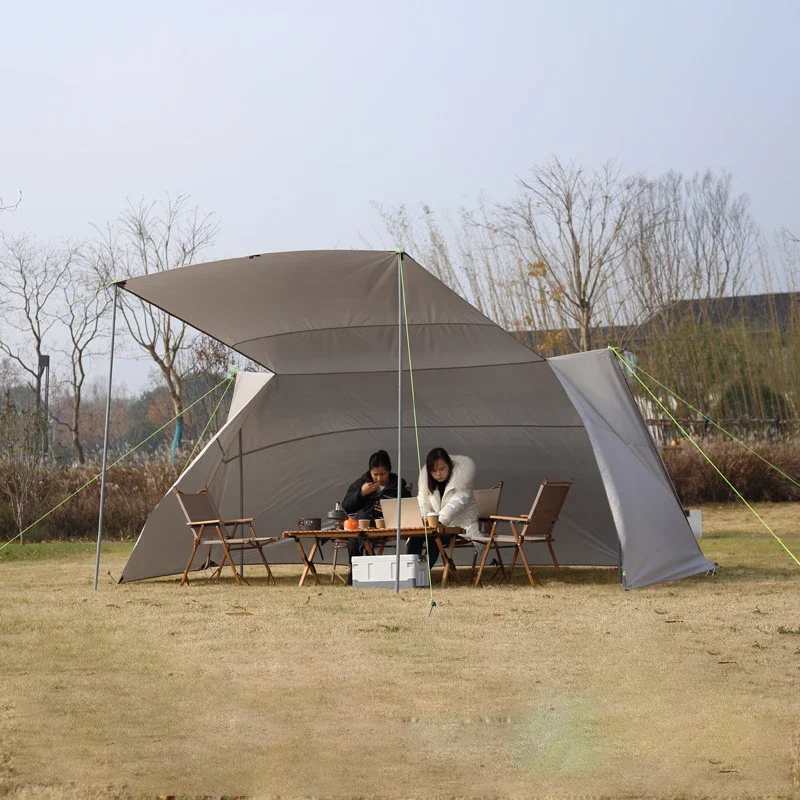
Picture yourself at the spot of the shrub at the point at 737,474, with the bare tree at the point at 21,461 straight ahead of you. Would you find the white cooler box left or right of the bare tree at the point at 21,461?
left

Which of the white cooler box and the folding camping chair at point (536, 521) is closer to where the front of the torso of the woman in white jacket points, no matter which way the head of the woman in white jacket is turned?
the white cooler box

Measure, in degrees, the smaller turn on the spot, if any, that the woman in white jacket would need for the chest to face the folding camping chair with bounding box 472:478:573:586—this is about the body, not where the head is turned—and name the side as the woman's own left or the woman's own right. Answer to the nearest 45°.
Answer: approximately 90° to the woman's own left

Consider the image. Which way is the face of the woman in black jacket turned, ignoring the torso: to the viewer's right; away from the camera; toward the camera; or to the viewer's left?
toward the camera

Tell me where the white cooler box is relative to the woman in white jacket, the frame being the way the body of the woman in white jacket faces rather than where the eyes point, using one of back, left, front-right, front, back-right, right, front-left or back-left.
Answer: front

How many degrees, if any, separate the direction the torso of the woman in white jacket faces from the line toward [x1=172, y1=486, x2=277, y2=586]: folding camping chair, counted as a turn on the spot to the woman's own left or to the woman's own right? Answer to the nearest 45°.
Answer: approximately 45° to the woman's own right

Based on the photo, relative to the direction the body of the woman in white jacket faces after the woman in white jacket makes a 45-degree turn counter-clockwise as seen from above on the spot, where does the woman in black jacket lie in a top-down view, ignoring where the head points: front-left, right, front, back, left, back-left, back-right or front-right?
back-right

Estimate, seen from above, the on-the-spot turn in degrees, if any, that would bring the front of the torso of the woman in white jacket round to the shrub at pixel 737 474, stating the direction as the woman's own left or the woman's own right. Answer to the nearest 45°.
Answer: approximately 180°

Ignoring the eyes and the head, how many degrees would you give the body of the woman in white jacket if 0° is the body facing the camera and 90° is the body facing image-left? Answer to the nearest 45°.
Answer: approximately 45°

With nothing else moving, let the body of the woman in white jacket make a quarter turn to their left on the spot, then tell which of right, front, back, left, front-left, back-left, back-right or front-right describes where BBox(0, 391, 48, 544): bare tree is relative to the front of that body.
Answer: back
